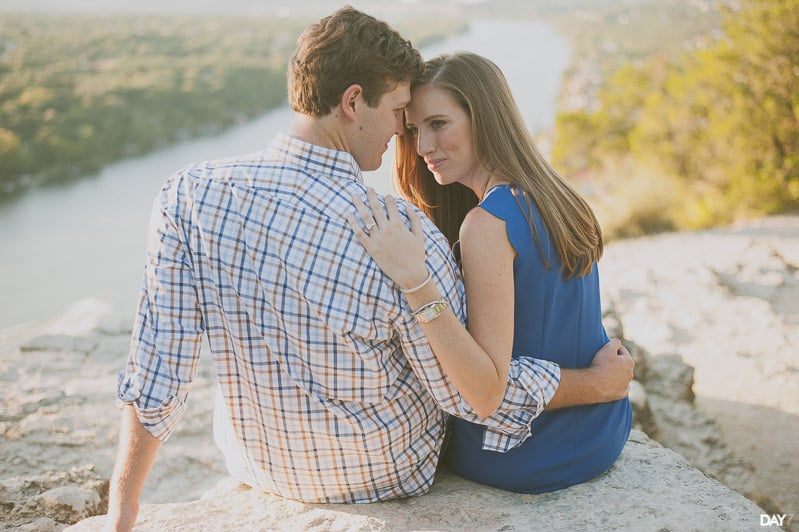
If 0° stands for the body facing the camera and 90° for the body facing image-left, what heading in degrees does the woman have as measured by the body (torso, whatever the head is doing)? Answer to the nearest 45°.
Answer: approximately 135°

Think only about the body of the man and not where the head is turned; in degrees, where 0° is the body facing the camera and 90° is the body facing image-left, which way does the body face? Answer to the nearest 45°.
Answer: approximately 180°

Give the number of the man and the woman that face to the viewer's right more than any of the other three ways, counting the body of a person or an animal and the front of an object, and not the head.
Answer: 0
